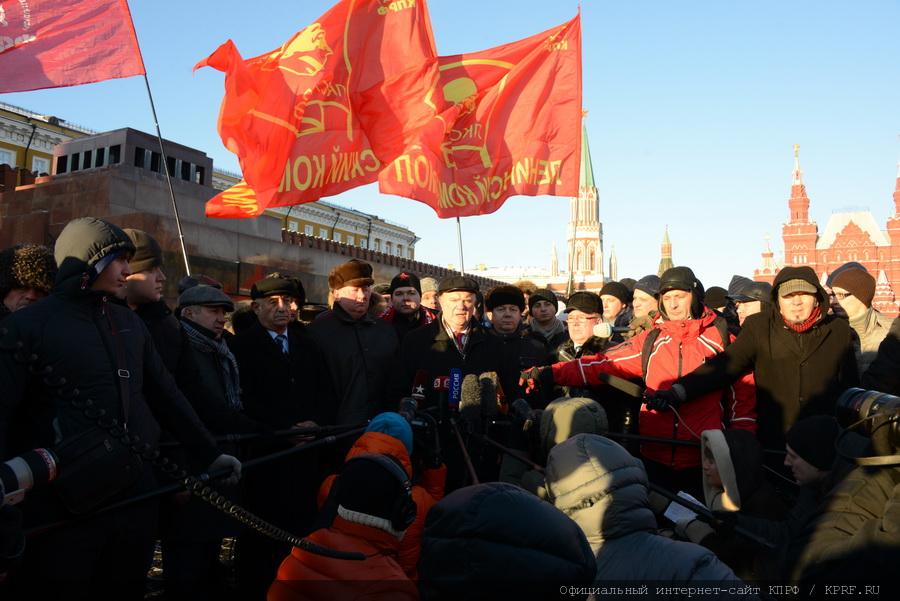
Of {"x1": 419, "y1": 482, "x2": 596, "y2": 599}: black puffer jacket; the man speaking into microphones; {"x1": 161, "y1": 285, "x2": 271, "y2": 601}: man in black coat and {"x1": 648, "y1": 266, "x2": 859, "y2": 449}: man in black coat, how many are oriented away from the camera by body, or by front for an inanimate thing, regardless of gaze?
1

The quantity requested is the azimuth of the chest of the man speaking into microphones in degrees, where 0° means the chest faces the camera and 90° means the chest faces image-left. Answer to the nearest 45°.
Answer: approximately 0°

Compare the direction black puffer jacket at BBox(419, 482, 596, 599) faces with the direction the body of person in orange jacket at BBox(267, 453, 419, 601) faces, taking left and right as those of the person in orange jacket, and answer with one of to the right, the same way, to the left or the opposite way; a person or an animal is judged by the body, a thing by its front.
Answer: the same way

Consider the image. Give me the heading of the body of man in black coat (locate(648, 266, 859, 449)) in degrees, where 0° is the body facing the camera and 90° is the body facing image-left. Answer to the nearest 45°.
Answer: approximately 0°

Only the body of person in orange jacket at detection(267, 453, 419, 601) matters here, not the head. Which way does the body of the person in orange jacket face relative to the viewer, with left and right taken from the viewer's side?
facing away from the viewer

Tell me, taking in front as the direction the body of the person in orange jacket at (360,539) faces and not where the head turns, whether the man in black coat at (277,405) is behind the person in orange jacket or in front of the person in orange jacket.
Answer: in front

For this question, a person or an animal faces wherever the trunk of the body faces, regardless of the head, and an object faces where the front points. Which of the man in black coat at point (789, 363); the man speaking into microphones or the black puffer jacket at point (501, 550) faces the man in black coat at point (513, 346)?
the black puffer jacket

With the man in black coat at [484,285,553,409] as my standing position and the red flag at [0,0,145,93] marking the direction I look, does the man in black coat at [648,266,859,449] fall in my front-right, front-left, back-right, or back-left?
back-left

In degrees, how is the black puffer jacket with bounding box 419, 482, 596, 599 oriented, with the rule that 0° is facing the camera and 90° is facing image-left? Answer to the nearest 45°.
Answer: approximately 180°

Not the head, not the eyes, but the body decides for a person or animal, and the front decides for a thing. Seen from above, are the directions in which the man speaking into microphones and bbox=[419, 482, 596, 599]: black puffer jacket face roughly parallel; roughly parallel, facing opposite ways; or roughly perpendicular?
roughly parallel, facing opposite ways

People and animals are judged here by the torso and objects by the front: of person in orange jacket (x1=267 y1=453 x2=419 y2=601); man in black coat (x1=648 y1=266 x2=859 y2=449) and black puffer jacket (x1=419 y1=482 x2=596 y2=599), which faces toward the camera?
the man in black coat

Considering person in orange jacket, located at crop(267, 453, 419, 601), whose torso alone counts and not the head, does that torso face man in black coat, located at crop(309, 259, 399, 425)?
yes

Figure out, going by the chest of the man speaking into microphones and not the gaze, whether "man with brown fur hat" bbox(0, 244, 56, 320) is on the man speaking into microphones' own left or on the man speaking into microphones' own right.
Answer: on the man speaking into microphones' own right

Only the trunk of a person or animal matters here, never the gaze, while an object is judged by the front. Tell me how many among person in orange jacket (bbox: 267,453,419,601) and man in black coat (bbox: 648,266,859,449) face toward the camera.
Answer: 1

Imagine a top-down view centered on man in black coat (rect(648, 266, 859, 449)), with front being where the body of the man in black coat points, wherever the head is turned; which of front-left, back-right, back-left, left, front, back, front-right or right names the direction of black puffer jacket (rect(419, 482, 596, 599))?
front

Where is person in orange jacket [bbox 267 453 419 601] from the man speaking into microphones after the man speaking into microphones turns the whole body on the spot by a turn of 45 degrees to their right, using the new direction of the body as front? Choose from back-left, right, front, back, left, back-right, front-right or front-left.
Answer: front-left
